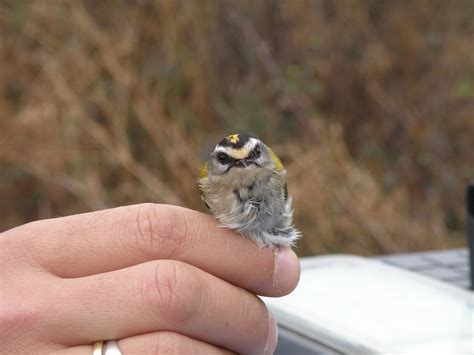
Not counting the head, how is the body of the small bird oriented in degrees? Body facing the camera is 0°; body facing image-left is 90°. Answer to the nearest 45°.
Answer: approximately 0°
